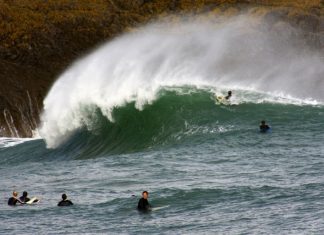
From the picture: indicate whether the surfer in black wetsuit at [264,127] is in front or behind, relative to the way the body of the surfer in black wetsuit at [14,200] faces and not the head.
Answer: in front

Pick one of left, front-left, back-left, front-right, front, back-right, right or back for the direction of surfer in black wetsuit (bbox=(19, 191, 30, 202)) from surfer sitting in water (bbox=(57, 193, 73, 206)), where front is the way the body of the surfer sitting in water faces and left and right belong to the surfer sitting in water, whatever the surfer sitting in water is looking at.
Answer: front-left

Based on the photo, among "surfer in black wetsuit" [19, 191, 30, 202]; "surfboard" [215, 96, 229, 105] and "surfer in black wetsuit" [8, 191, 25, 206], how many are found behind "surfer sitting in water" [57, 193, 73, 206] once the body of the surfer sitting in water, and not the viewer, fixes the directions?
0

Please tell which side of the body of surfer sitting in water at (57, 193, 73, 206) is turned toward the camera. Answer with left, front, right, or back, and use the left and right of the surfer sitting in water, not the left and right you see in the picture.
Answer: back

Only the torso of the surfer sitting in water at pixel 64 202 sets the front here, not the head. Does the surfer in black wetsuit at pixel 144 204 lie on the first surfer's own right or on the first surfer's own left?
on the first surfer's own right

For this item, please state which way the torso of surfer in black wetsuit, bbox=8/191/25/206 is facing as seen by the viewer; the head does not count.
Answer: to the viewer's right
